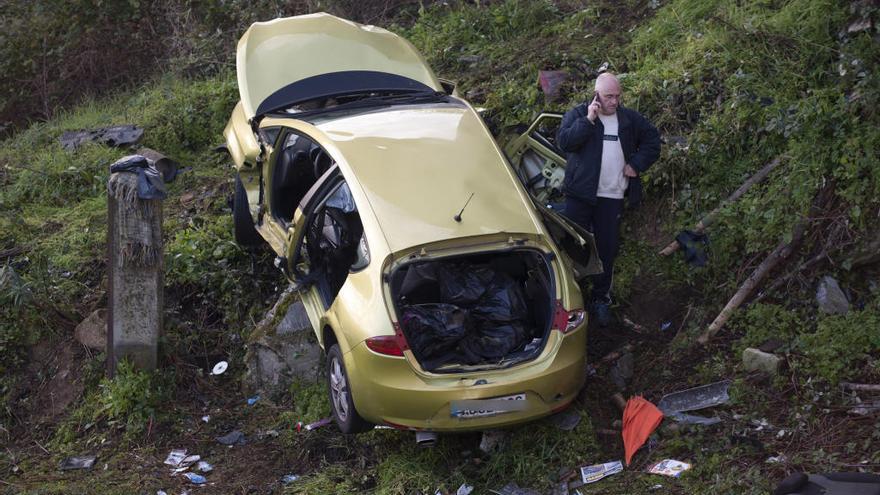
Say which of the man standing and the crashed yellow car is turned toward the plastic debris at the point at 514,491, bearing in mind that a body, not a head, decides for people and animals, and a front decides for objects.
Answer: the man standing

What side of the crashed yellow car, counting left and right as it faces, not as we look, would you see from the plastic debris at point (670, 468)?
back

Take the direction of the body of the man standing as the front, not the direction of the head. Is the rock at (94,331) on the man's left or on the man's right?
on the man's right

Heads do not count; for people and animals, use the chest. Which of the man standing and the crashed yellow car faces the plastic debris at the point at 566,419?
the man standing

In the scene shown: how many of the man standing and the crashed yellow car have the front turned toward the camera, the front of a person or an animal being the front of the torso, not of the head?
1

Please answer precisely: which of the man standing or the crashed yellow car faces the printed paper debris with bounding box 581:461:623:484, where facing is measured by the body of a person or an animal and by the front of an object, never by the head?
the man standing

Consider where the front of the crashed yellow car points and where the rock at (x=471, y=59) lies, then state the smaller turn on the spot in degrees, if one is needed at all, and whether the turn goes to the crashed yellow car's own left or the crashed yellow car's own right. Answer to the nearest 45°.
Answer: approximately 45° to the crashed yellow car's own right

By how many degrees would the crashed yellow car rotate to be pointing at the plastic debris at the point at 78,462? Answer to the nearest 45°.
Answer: approximately 135° to its left

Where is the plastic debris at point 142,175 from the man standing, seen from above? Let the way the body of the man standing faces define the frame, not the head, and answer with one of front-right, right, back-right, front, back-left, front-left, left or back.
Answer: right

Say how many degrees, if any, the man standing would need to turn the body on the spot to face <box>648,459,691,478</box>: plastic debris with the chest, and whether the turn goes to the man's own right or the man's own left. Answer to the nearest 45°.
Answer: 0° — they already face it

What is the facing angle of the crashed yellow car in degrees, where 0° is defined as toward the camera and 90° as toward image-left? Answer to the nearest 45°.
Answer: approximately 135°

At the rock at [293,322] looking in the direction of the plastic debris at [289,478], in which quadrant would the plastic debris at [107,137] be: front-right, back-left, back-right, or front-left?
back-right
